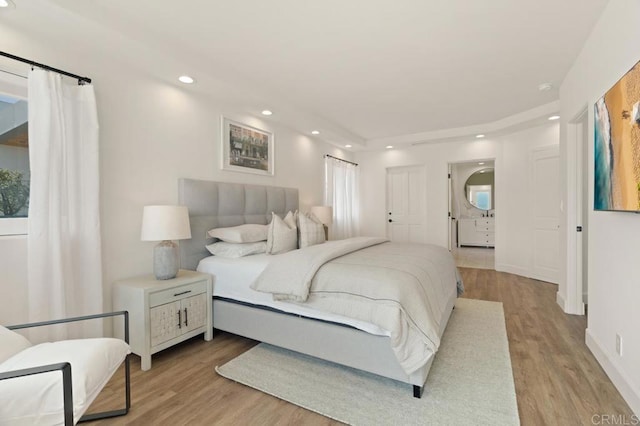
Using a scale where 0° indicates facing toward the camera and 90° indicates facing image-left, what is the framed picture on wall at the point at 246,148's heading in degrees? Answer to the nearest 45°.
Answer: approximately 315°

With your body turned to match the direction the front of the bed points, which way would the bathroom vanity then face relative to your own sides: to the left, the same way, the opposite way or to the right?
to the right

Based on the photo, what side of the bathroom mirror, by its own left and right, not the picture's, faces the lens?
front

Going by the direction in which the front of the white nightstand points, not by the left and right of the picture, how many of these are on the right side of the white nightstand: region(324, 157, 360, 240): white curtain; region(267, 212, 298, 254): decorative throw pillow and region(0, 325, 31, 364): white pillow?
1

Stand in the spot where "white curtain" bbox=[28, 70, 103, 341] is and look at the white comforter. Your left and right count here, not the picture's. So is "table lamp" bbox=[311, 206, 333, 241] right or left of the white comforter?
left

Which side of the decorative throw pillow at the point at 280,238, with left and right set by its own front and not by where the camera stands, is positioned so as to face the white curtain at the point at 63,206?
right

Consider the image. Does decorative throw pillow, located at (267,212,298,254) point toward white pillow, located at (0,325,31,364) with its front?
no

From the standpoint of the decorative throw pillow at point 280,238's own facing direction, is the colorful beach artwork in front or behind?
in front

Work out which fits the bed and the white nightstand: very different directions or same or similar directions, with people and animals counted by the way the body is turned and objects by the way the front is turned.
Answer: same or similar directions

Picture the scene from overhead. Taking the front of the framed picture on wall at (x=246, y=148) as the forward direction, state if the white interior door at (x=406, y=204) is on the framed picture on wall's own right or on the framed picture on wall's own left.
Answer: on the framed picture on wall's own left

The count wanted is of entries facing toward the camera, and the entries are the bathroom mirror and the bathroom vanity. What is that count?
2

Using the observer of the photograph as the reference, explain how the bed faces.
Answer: facing the viewer and to the right of the viewer

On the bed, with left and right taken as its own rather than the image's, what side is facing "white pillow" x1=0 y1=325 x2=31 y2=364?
right

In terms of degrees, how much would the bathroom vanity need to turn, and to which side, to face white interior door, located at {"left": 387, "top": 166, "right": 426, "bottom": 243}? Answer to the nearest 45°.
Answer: approximately 45° to its right

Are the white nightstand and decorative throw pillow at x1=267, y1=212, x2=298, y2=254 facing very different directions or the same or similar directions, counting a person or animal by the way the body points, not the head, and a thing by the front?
same or similar directions

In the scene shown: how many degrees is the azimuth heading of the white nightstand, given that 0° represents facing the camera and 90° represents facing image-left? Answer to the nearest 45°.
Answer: approximately 315°

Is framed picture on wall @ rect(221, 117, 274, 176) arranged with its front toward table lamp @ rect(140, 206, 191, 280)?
no

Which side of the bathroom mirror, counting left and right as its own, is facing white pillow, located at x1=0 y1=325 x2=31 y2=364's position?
front

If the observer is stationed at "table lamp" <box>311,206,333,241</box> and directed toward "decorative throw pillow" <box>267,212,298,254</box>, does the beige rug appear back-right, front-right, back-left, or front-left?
front-left

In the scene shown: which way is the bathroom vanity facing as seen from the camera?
toward the camera

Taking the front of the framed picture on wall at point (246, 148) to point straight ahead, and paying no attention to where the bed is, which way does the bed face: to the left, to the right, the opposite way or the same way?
the same way
